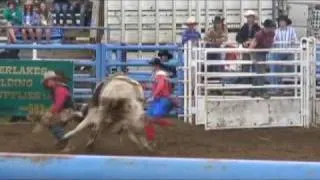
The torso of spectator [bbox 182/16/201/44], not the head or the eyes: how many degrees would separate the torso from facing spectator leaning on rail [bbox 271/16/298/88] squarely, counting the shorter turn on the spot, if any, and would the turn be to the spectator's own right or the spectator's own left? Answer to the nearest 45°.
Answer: approximately 90° to the spectator's own left

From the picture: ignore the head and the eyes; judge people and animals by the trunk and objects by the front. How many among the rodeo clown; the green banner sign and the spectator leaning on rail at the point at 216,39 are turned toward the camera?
2

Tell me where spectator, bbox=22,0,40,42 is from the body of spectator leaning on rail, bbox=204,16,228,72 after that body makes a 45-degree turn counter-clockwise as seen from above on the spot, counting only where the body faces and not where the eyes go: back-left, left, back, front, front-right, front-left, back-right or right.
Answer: back

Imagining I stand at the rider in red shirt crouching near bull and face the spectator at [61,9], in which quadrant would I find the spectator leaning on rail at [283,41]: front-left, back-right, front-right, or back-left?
front-right

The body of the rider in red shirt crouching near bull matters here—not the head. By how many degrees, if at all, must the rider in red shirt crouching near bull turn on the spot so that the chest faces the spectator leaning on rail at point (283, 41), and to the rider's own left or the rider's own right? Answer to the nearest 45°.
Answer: approximately 135° to the rider's own right

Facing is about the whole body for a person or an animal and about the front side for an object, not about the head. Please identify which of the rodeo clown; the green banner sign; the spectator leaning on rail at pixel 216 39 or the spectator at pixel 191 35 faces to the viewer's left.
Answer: the rodeo clown

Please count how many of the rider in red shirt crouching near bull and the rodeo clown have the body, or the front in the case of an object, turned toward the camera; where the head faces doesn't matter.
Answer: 0

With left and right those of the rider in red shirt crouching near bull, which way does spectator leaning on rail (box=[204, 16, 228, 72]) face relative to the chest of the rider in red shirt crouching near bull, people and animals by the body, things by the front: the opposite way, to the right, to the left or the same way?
to the left

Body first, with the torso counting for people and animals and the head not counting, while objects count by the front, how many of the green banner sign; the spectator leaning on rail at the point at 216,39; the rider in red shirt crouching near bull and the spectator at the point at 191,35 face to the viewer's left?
1

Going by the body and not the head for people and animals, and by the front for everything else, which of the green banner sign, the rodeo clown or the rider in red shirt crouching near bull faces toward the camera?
the green banner sign

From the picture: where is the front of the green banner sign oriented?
toward the camera

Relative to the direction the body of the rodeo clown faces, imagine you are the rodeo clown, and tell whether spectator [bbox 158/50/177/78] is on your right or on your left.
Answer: on your right

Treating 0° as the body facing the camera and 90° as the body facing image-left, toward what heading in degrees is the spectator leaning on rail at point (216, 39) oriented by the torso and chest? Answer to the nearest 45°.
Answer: approximately 0°

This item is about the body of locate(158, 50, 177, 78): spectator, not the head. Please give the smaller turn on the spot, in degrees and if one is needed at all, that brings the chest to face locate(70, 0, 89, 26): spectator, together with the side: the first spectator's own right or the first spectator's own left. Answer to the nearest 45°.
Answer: approximately 135° to the first spectator's own right

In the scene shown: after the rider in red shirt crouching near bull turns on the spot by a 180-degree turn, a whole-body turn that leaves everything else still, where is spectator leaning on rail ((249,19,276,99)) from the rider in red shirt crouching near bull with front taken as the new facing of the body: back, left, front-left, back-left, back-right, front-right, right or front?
front-left

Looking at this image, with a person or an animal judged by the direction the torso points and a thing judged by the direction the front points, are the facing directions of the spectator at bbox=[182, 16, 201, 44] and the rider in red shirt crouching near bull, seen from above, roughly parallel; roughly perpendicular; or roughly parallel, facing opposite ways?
roughly perpendicular
